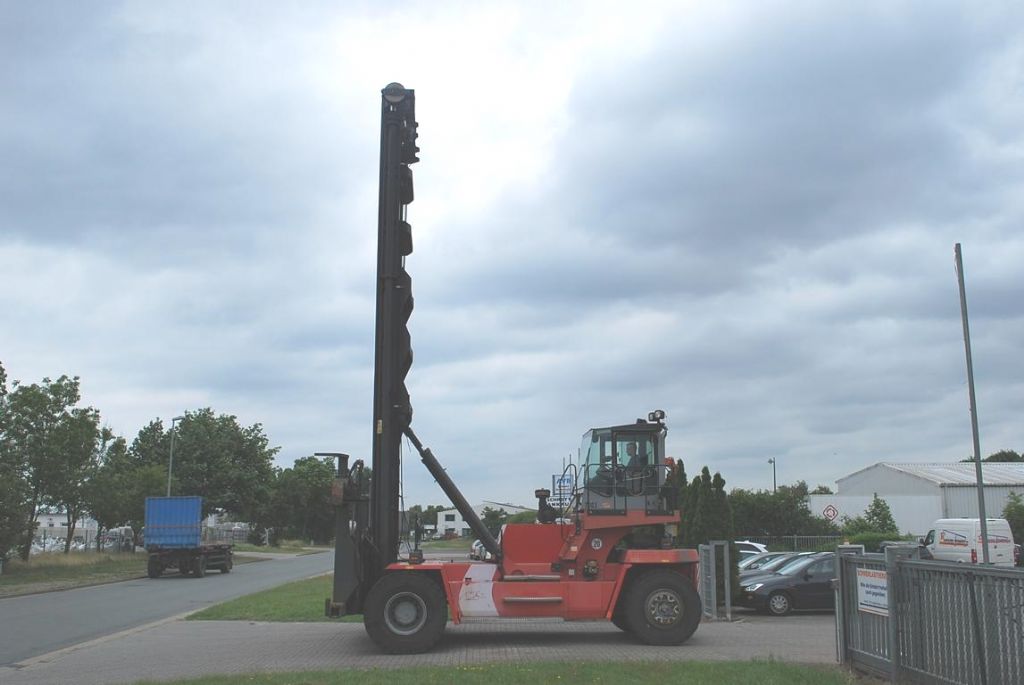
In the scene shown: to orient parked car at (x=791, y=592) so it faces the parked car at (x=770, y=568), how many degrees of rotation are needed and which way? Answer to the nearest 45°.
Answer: approximately 135° to its right

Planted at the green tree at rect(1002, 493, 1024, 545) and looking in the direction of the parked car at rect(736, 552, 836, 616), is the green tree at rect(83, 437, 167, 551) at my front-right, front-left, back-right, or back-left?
front-right

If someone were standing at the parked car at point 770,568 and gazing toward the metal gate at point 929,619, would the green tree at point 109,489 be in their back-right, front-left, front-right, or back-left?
back-right

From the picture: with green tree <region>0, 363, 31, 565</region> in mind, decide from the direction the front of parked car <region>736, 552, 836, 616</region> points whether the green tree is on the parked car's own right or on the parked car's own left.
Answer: on the parked car's own right

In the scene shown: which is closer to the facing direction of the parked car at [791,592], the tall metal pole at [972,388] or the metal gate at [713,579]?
the metal gate

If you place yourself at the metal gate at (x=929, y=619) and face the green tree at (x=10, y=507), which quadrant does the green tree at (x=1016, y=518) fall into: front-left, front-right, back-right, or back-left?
front-right

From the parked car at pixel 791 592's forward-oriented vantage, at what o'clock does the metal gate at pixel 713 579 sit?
The metal gate is roughly at 12 o'clock from the parked car.

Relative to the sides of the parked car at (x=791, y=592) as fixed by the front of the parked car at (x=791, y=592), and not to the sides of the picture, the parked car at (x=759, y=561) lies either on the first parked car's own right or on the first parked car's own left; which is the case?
on the first parked car's own right

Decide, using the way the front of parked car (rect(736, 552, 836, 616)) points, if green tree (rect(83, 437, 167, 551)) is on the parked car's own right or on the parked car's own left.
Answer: on the parked car's own right

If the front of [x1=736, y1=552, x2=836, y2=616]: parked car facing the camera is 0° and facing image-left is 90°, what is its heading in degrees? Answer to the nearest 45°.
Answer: approximately 45°

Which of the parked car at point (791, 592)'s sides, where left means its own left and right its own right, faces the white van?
back

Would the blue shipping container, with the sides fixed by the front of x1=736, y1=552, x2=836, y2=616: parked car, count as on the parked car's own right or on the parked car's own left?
on the parked car's own right

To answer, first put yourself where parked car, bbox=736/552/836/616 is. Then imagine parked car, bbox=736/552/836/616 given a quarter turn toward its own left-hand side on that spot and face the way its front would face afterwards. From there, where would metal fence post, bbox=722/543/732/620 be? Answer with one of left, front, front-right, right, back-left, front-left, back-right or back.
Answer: right
